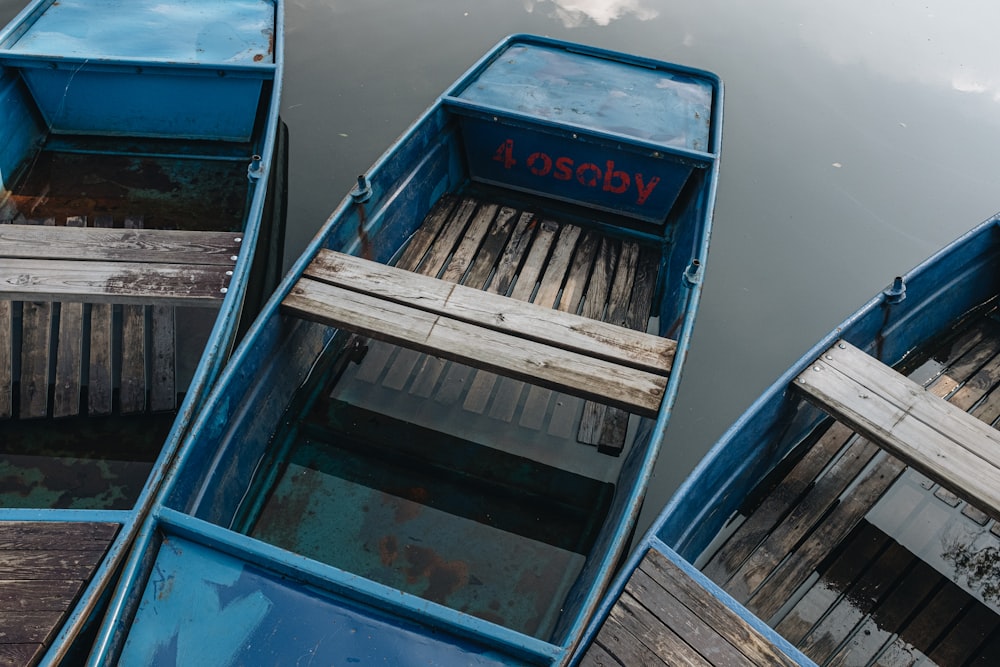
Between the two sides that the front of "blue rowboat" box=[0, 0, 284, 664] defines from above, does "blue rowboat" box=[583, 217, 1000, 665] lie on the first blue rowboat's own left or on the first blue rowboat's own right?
on the first blue rowboat's own left

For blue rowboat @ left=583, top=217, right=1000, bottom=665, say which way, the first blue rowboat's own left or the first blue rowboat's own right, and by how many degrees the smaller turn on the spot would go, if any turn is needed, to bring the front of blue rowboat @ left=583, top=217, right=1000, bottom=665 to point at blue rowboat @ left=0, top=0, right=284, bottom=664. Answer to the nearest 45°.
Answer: approximately 45° to the first blue rowboat's own right

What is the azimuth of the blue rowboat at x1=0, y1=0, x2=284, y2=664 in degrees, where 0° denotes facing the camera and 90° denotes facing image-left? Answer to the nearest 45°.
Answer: approximately 0°
